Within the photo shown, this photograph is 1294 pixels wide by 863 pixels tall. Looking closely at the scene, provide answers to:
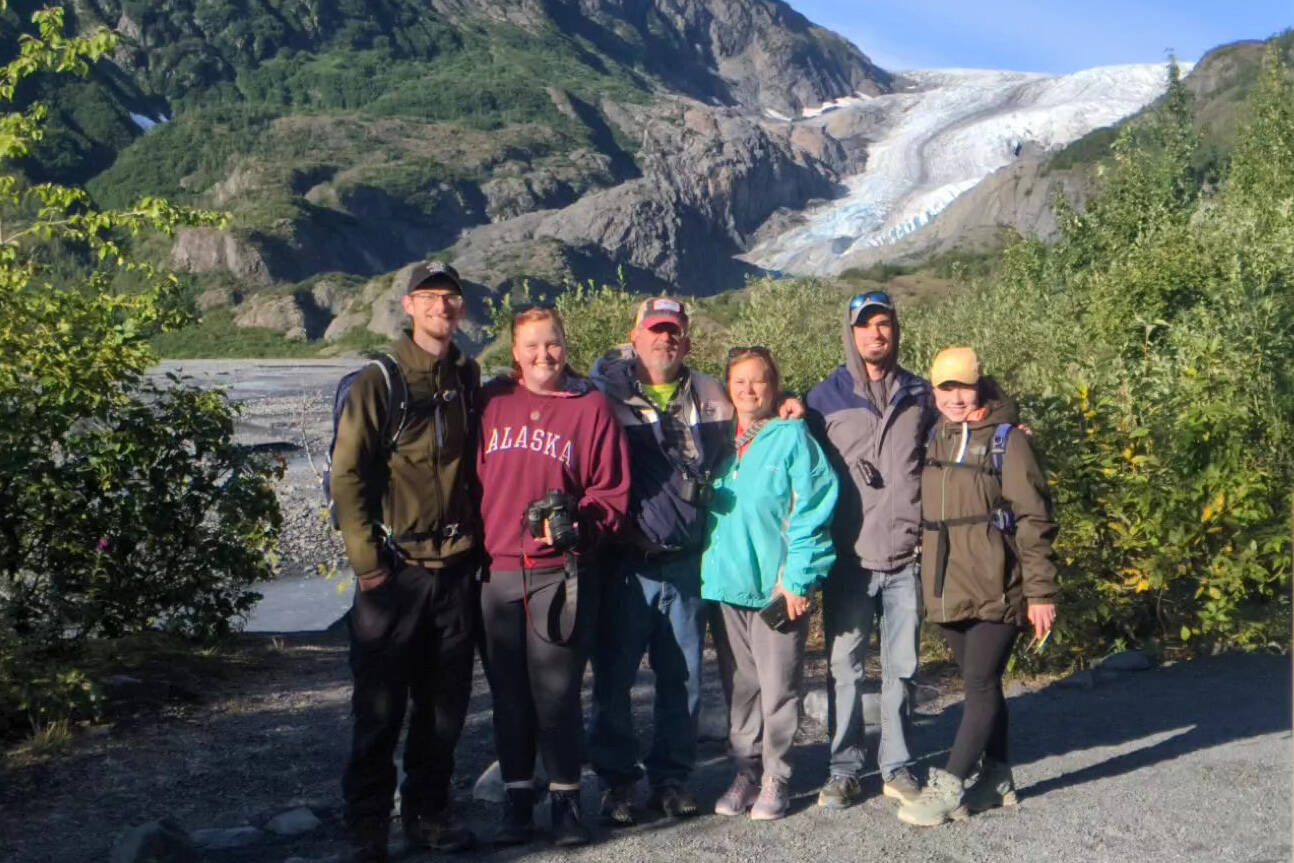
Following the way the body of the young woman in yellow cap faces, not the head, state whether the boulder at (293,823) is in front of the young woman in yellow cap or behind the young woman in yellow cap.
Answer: in front

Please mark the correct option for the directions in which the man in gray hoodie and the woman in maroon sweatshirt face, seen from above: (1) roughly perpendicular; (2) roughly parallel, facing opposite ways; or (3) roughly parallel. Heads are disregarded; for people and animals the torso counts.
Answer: roughly parallel

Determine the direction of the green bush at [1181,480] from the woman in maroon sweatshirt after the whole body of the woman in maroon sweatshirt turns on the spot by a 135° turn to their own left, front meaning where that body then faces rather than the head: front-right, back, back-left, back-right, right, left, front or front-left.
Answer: front

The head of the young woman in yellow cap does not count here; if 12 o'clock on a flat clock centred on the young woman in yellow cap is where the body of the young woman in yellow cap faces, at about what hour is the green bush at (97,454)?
The green bush is roughly at 2 o'clock from the young woman in yellow cap.

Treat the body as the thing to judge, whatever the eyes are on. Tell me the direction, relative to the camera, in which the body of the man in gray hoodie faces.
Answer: toward the camera

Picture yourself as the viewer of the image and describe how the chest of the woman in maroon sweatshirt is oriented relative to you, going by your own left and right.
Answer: facing the viewer

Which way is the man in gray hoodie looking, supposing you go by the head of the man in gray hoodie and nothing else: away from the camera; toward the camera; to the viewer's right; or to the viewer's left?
toward the camera

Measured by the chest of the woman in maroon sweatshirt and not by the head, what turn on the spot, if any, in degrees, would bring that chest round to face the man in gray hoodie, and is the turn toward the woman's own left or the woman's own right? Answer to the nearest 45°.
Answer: approximately 90° to the woman's own left

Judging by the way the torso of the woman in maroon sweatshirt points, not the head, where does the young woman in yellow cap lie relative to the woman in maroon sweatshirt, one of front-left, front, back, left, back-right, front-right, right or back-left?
left

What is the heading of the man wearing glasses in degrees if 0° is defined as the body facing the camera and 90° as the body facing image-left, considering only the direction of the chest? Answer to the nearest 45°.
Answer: approximately 315°

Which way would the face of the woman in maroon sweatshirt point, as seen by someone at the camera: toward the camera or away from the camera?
toward the camera

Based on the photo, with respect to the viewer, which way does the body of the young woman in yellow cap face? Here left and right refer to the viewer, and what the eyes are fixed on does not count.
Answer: facing the viewer and to the left of the viewer

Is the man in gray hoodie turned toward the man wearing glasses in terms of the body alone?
no
